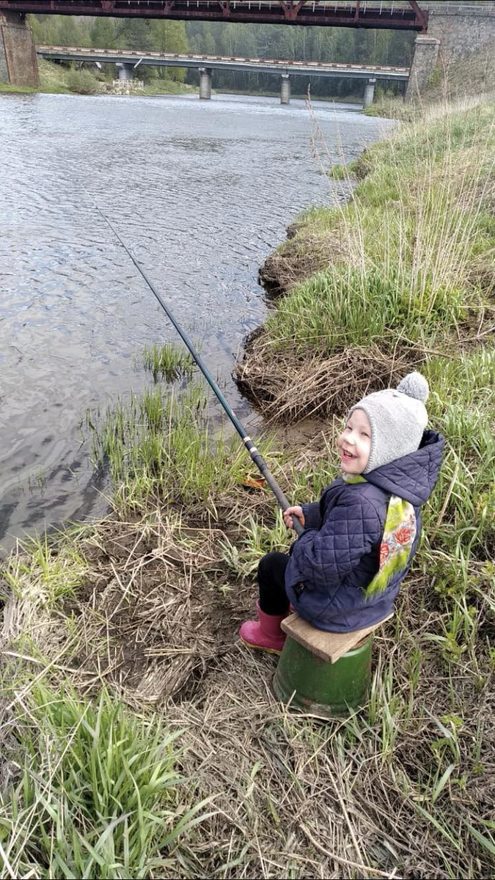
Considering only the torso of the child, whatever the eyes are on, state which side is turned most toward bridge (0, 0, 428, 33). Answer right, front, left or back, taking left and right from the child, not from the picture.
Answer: right

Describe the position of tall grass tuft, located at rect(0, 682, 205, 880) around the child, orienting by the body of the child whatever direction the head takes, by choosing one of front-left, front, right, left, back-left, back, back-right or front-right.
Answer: front-left

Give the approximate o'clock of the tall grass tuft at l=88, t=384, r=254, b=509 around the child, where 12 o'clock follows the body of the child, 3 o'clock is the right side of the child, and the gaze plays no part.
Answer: The tall grass tuft is roughly at 2 o'clock from the child.

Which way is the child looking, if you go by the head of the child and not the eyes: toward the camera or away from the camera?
toward the camera

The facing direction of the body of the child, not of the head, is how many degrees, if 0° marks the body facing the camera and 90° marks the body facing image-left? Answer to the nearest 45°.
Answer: approximately 90°

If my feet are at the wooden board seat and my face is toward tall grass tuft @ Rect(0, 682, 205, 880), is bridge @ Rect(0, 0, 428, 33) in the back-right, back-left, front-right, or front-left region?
back-right
